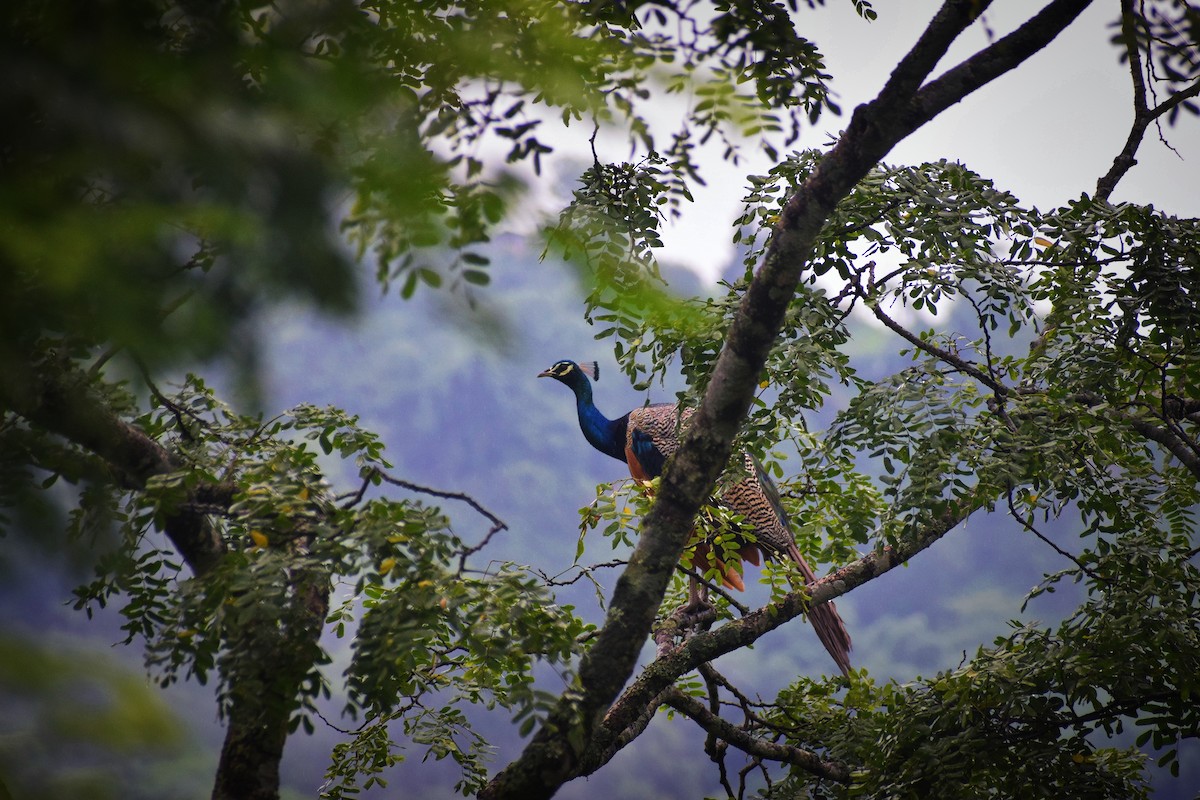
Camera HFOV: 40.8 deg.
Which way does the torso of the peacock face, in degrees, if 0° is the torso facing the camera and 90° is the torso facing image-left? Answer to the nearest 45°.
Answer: approximately 90°
